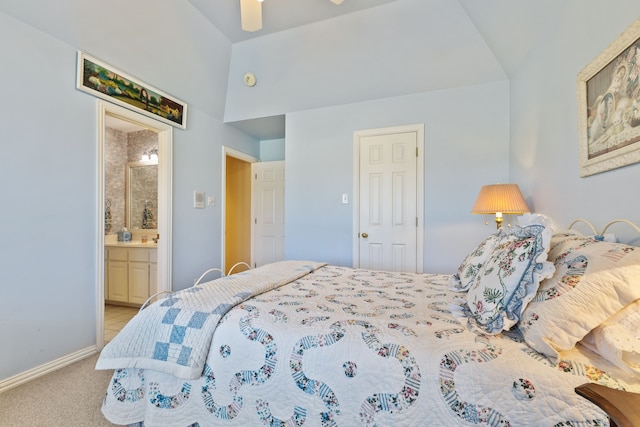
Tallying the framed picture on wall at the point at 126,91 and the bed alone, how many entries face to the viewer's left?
1

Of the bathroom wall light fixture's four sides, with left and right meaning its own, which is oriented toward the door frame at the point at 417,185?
left

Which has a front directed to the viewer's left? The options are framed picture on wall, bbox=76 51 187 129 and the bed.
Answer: the bed

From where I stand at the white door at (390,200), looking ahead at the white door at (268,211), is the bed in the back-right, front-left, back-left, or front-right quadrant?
back-left

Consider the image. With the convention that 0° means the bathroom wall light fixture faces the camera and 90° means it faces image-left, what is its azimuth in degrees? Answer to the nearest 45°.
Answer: approximately 45°

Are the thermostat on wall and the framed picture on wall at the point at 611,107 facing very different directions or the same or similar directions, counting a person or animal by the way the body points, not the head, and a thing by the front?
very different directions

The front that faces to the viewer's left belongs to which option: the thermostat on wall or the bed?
the bed

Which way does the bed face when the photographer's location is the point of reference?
facing to the left of the viewer

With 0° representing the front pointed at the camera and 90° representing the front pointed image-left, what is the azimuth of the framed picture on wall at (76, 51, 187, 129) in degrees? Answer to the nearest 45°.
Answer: approximately 315°

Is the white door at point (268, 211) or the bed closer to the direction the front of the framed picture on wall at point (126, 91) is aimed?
the bed

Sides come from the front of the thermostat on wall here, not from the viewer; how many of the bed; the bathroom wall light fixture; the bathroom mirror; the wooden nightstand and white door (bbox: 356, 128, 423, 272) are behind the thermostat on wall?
2
